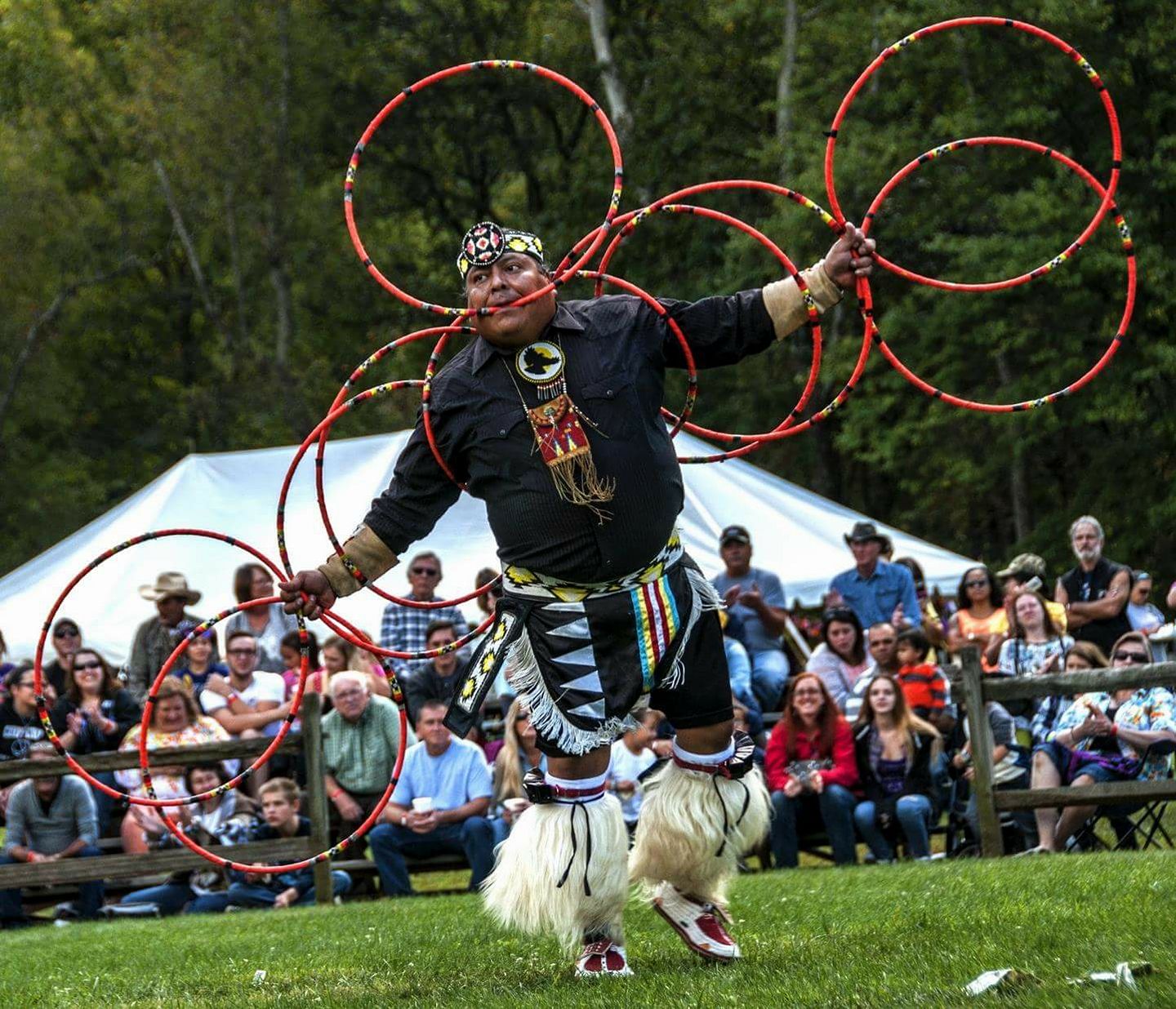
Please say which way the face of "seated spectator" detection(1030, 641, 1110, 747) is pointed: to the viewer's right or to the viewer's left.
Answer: to the viewer's left

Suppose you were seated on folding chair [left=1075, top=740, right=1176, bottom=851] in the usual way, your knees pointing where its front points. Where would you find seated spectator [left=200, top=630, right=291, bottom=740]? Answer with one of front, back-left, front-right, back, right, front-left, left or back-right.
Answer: front-right

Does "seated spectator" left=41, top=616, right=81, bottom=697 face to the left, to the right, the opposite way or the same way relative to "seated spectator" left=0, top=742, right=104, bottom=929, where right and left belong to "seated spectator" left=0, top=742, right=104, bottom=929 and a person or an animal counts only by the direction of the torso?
the same way

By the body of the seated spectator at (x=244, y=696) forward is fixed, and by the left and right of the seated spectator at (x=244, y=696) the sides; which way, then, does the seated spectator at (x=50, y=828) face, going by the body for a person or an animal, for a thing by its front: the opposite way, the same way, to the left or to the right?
the same way

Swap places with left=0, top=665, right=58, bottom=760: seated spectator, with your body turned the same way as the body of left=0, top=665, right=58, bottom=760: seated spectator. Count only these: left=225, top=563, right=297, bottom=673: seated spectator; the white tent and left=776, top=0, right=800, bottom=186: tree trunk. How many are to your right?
0

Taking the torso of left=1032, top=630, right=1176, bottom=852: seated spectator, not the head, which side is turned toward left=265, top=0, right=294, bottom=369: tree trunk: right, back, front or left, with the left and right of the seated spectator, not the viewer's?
right

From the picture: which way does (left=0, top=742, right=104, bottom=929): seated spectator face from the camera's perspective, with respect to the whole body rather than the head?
toward the camera

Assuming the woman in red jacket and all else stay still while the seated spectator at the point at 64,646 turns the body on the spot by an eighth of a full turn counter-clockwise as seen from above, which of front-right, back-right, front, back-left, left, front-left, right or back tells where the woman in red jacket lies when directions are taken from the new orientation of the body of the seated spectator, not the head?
front

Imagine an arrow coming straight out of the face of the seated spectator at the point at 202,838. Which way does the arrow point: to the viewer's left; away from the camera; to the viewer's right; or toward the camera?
toward the camera

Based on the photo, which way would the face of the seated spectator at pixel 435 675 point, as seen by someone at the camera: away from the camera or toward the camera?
toward the camera

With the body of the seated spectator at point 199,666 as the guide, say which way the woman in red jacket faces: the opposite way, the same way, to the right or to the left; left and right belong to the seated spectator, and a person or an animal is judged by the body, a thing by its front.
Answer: the same way

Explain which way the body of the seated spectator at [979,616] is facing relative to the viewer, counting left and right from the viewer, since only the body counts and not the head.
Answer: facing the viewer

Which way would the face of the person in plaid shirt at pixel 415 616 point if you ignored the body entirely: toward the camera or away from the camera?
toward the camera

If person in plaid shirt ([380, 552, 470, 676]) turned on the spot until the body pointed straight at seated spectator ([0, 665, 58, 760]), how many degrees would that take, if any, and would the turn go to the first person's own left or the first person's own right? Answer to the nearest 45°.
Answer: approximately 90° to the first person's own right

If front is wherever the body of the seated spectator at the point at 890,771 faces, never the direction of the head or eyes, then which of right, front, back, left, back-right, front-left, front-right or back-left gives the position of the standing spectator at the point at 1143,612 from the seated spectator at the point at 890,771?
back-left

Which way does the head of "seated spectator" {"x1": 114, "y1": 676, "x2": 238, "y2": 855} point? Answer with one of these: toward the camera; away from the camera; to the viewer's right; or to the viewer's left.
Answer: toward the camera

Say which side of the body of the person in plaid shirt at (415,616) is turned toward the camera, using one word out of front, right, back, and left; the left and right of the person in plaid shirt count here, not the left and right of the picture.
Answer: front
